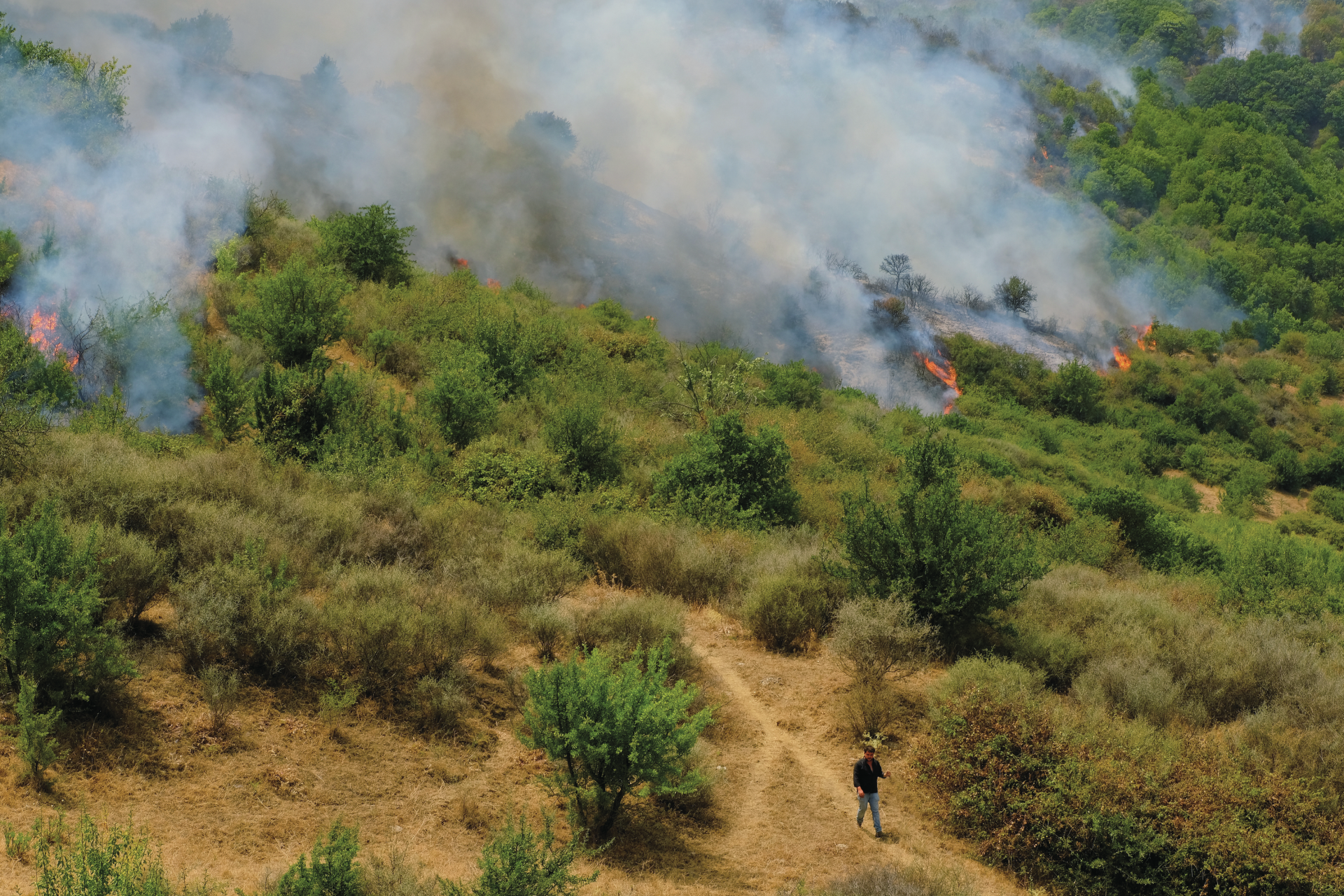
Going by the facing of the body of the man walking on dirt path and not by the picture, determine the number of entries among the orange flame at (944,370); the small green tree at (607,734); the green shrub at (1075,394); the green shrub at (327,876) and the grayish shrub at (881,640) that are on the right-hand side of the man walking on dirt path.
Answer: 2

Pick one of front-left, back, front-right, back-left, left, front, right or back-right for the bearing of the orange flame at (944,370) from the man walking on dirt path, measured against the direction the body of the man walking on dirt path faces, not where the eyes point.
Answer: back-left

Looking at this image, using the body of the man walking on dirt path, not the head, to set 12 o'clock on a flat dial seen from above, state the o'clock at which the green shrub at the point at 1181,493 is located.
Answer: The green shrub is roughly at 8 o'clock from the man walking on dirt path.

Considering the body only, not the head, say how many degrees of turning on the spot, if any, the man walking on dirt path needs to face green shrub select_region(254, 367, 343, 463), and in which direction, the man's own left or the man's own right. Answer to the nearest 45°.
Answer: approximately 180°

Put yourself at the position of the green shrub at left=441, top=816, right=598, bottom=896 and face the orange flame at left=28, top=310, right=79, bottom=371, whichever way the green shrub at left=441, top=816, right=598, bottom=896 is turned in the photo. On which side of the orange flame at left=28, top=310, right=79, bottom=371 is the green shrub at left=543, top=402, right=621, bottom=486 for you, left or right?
right

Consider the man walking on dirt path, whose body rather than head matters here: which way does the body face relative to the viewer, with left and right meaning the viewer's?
facing the viewer and to the right of the viewer

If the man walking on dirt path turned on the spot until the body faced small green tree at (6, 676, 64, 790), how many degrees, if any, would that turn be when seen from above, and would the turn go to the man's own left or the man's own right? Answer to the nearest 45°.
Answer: approximately 90° to the man's own right

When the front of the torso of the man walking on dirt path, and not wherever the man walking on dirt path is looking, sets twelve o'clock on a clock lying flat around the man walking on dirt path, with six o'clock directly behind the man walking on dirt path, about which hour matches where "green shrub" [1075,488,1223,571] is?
The green shrub is roughly at 8 o'clock from the man walking on dirt path.

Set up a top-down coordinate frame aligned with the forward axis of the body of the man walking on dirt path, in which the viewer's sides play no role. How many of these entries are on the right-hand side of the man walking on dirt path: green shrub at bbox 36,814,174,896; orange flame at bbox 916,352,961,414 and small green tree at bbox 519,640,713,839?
2

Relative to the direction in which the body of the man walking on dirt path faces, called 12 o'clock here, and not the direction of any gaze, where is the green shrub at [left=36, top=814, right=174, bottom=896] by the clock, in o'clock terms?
The green shrub is roughly at 3 o'clock from the man walking on dirt path.

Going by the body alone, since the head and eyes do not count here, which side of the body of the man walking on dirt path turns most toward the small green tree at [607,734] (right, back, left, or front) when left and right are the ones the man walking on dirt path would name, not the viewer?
right

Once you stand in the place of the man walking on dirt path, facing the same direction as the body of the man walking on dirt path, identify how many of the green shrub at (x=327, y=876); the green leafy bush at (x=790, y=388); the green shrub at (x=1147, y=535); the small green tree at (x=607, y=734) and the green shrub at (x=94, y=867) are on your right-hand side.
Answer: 3
